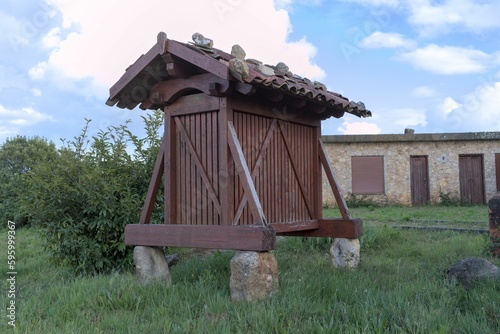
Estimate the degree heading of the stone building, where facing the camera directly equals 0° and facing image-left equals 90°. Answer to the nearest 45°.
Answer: approximately 0°

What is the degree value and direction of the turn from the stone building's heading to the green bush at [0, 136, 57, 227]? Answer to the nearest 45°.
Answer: approximately 90° to its right

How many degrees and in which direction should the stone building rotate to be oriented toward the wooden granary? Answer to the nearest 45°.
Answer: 0° — it already faces it
